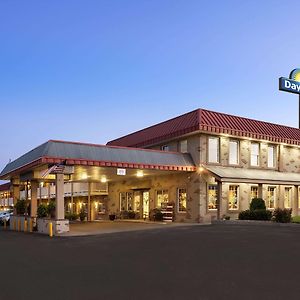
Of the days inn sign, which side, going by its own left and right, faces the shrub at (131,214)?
right

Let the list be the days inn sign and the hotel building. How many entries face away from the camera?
0

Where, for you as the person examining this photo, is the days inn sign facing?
facing the viewer and to the right of the viewer

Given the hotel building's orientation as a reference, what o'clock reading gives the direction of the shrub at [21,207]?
The shrub is roughly at 2 o'clock from the hotel building.

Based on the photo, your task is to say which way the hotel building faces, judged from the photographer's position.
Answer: facing the viewer and to the left of the viewer

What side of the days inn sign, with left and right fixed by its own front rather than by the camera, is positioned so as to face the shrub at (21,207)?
right
